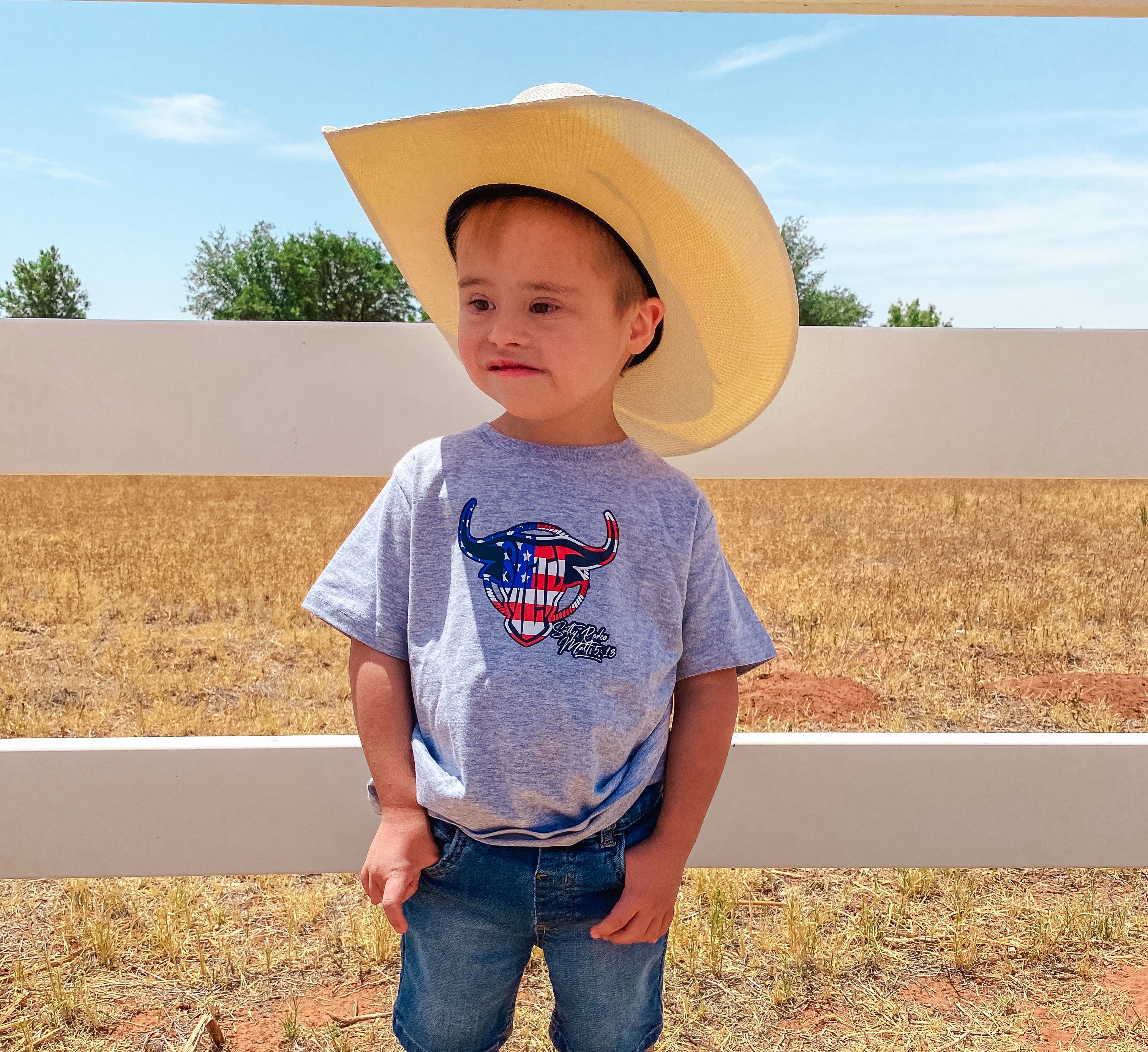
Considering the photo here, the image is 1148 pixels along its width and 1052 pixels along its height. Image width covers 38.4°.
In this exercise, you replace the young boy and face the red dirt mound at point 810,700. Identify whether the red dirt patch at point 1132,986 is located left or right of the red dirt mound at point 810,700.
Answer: right

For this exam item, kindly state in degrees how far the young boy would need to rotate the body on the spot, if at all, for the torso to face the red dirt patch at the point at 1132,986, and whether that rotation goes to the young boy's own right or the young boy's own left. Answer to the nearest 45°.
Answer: approximately 135° to the young boy's own left

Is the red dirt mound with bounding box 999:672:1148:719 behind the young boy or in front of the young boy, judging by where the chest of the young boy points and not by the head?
behind

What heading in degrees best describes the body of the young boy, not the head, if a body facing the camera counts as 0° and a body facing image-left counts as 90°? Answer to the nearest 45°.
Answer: approximately 0°

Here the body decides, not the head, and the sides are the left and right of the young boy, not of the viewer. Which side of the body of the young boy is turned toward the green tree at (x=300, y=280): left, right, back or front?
back

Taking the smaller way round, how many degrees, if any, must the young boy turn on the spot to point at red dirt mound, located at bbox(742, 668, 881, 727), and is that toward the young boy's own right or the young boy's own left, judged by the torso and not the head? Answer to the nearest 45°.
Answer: approximately 180°
